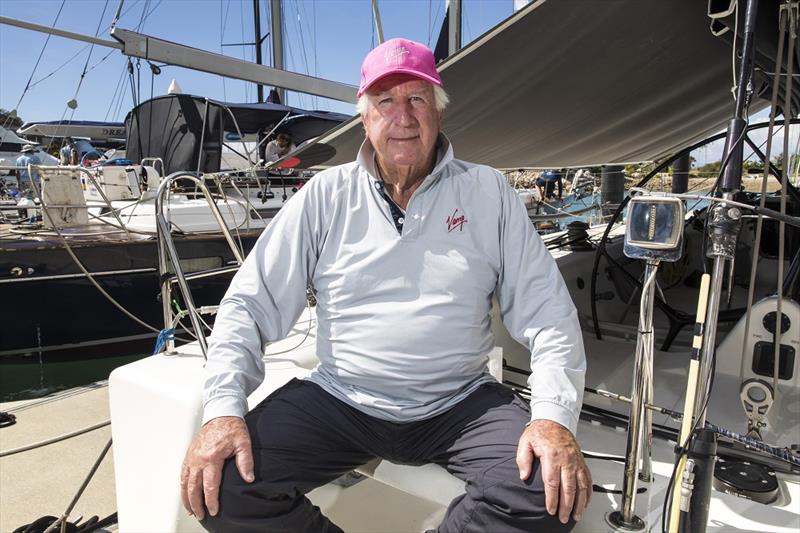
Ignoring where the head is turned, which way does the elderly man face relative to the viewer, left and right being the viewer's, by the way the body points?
facing the viewer

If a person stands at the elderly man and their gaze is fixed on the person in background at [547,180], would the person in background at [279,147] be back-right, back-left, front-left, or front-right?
front-left

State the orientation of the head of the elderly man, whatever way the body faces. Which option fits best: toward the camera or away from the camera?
toward the camera

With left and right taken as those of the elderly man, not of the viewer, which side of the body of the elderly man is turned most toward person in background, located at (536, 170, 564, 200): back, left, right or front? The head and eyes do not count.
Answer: back

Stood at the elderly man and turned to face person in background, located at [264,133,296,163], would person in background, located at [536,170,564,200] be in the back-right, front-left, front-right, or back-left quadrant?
front-right

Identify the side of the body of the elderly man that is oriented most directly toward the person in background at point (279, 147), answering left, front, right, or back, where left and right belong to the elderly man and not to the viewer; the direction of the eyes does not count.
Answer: back
